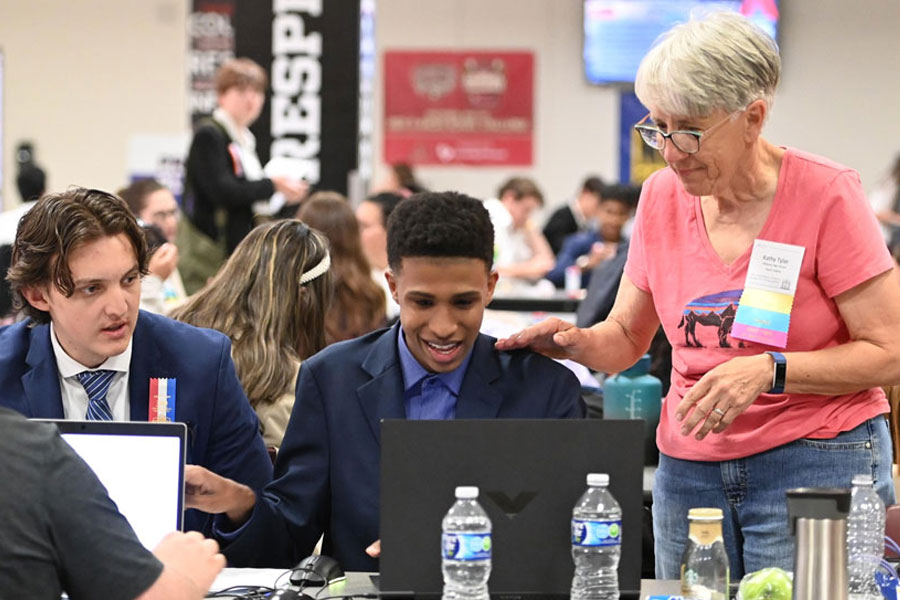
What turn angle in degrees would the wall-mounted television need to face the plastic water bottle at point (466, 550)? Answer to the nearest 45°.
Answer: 0° — it already faces it

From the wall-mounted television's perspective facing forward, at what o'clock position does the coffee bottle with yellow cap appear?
The coffee bottle with yellow cap is roughly at 12 o'clock from the wall-mounted television.

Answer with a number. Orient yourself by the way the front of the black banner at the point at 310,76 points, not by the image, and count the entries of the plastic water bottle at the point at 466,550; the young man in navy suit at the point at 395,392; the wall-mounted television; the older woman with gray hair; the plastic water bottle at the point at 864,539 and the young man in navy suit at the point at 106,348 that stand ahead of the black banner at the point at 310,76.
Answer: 5

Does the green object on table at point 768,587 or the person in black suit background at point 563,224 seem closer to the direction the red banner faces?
the green object on table

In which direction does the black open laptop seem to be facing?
away from the camera

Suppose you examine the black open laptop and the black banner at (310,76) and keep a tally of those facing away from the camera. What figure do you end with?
1

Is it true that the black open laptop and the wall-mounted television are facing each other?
yes

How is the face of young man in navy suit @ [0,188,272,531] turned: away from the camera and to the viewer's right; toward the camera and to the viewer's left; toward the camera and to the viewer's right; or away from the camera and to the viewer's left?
toward the camera and to the viewer's right
